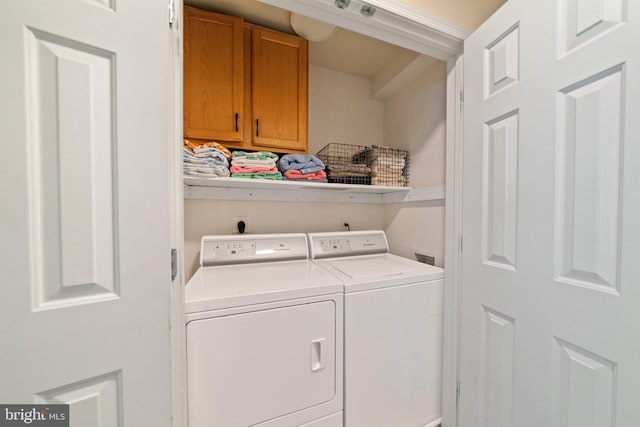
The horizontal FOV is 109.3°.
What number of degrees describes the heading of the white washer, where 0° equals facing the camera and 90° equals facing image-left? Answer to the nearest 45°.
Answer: approximately 315°

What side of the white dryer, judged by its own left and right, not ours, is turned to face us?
front

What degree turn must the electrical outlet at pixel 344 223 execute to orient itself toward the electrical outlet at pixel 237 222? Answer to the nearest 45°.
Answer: approximately 45° to its right

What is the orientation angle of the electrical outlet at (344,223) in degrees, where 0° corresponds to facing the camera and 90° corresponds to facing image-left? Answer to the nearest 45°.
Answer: approximately 0°

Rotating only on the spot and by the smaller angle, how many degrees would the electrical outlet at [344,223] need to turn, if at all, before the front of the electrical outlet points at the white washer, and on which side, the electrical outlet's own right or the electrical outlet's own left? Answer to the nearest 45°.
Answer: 0° — it already faces it

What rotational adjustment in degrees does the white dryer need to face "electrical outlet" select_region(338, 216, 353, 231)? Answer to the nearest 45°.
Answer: approximately 135° to its left

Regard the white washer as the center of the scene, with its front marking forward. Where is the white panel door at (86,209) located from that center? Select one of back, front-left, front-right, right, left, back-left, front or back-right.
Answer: right

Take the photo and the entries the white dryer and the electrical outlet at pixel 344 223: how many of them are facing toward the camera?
2

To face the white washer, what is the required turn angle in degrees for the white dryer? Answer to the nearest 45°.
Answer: approximately 90° to its left
